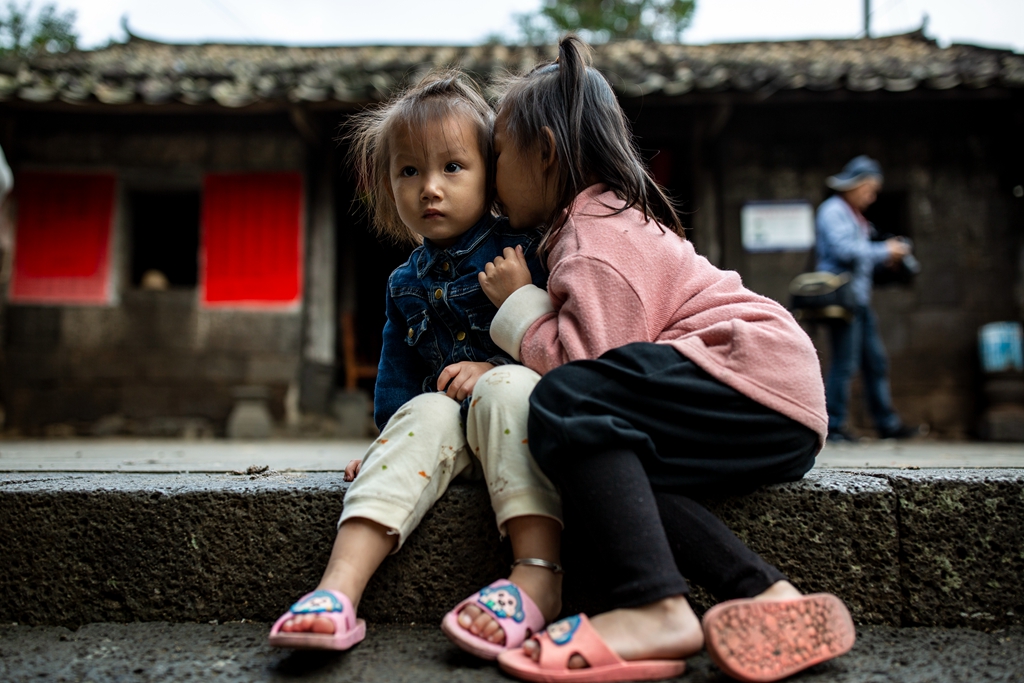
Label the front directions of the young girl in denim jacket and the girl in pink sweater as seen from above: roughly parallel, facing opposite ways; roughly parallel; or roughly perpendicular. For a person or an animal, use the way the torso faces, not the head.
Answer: roughly perpendicular

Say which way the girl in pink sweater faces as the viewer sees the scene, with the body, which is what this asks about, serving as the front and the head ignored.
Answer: to the viewer's left

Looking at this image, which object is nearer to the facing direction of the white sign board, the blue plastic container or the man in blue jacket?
the man in blue jacket

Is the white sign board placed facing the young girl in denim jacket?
yes

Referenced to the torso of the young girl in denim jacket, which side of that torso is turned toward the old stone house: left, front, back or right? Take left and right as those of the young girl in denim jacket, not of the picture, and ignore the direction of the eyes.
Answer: back

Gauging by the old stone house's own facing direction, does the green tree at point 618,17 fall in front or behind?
behind

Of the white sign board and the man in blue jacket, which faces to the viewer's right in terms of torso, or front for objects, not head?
the man in blue jacket

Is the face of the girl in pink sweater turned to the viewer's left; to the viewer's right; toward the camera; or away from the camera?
to the viewer's left

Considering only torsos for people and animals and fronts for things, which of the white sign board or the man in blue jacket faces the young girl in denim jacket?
the white sign board

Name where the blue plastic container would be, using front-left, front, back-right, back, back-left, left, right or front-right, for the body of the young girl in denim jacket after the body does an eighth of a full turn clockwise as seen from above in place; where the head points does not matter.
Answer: back

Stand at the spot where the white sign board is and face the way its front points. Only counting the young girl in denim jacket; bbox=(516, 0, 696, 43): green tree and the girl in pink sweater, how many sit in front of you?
2

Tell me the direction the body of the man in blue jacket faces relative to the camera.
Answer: to the viewer's right
